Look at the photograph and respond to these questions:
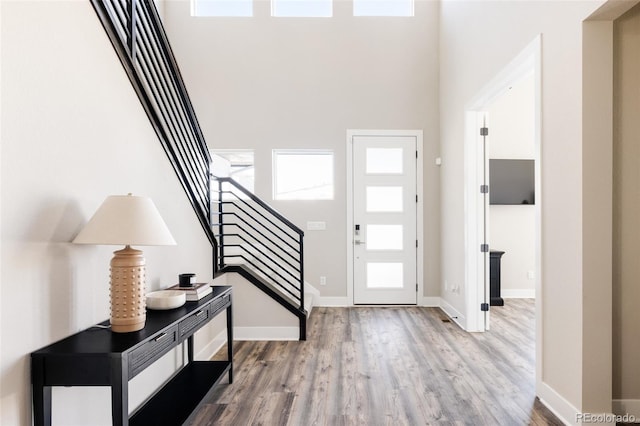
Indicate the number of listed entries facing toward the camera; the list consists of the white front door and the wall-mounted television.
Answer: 2

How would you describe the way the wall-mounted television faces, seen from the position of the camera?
facing the viewer

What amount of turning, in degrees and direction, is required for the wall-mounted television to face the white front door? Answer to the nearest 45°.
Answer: approximately 45° to its right

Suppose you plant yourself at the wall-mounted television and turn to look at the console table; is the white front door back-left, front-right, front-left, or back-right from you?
front-right

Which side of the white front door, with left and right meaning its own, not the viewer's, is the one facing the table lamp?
front

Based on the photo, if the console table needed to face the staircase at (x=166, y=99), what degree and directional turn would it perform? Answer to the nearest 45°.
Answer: approximately 135° to its left

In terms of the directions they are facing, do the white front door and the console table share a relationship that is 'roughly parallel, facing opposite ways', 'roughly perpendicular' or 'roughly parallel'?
roughly perpendicular

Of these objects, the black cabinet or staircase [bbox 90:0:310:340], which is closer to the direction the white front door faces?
the staircase

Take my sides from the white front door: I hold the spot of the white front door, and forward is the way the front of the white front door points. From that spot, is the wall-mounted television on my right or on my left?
on my left

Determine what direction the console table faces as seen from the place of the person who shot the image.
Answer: facing the viewer and to the right of the viewer

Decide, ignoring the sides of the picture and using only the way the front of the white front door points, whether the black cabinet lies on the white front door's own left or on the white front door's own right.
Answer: on the white front door's own left

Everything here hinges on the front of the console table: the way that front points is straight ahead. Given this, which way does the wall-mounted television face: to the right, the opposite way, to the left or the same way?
to the right
